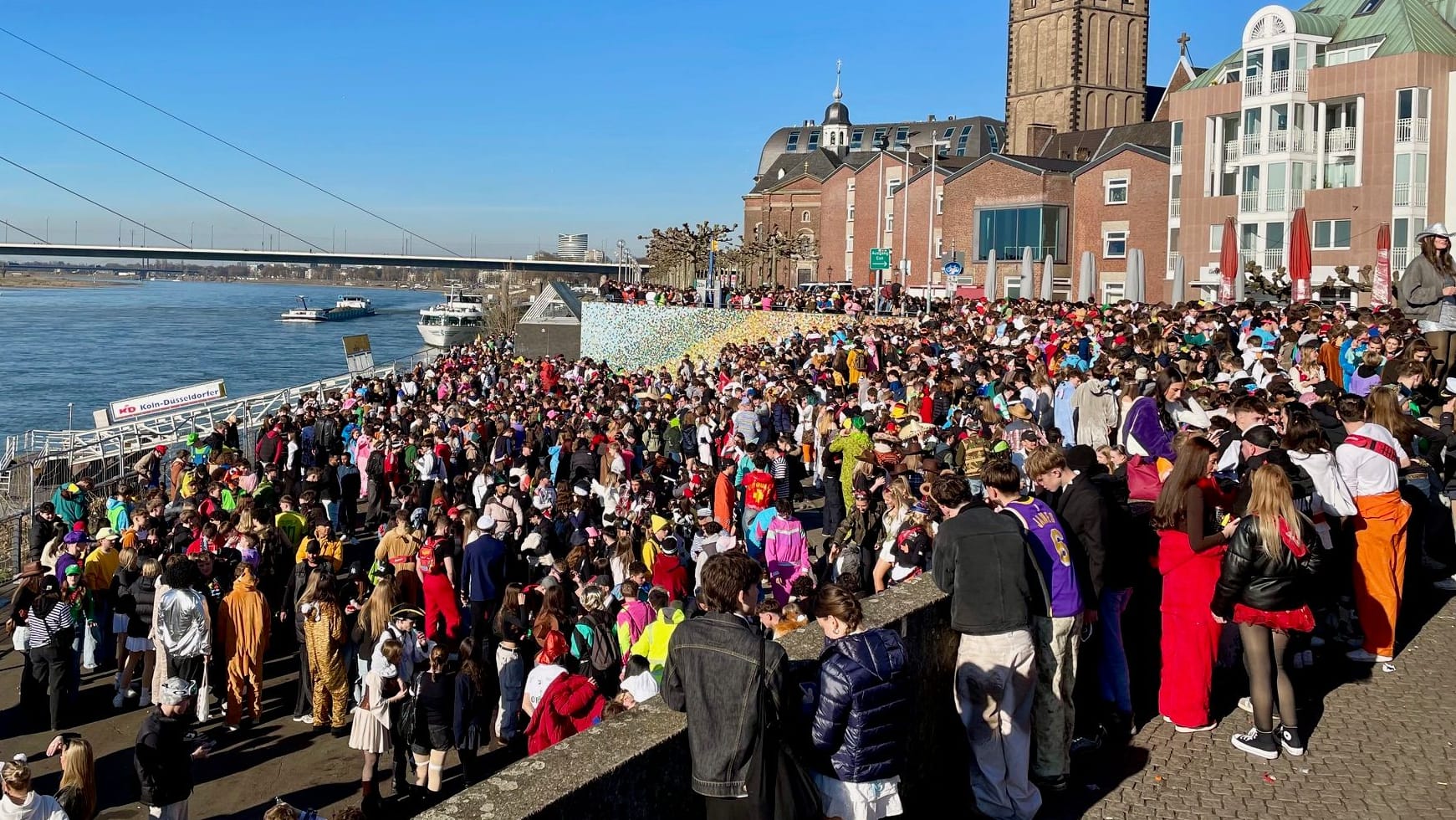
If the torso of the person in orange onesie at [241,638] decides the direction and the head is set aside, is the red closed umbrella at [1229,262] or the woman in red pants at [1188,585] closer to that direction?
the red closed umbrella

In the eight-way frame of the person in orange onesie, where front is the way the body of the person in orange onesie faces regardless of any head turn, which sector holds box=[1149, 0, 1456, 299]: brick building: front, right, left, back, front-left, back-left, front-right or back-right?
front-right

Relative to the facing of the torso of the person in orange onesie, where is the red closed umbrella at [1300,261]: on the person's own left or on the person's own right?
on the person's own right

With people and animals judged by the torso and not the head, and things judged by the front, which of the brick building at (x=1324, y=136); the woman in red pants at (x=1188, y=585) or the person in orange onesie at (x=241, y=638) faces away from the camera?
the person in orange onesie

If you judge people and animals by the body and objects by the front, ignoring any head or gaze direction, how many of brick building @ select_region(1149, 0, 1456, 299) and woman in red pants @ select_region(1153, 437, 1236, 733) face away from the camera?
0

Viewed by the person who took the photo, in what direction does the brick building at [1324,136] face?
facing the viewer and to the left of the viewer

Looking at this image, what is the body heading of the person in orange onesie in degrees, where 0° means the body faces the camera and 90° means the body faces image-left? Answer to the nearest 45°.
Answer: approximately 180°

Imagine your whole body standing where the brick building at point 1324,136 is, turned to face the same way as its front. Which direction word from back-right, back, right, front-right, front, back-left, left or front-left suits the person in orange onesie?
front-left

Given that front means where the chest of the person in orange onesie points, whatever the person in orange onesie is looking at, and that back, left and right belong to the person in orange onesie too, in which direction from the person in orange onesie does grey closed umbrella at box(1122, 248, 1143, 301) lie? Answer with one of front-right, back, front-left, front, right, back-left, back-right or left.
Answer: front-right

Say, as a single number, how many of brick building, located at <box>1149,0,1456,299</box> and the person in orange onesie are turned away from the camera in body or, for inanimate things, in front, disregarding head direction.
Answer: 1
